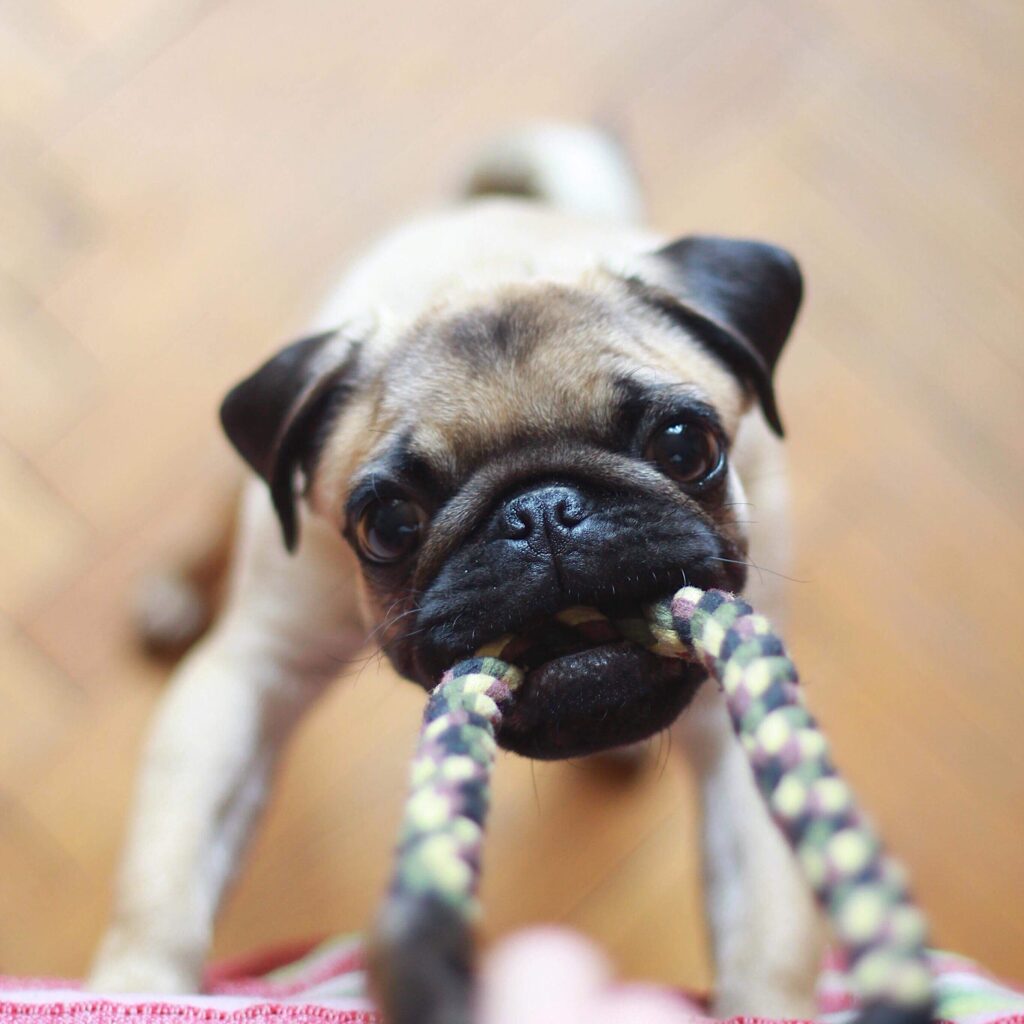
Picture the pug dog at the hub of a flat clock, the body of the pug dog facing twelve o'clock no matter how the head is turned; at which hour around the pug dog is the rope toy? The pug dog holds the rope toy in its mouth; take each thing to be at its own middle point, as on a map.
The rope toy is roughly at 12 o'clock from the pug dog.

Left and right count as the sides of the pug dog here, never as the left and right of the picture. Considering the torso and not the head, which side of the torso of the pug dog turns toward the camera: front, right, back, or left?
front
